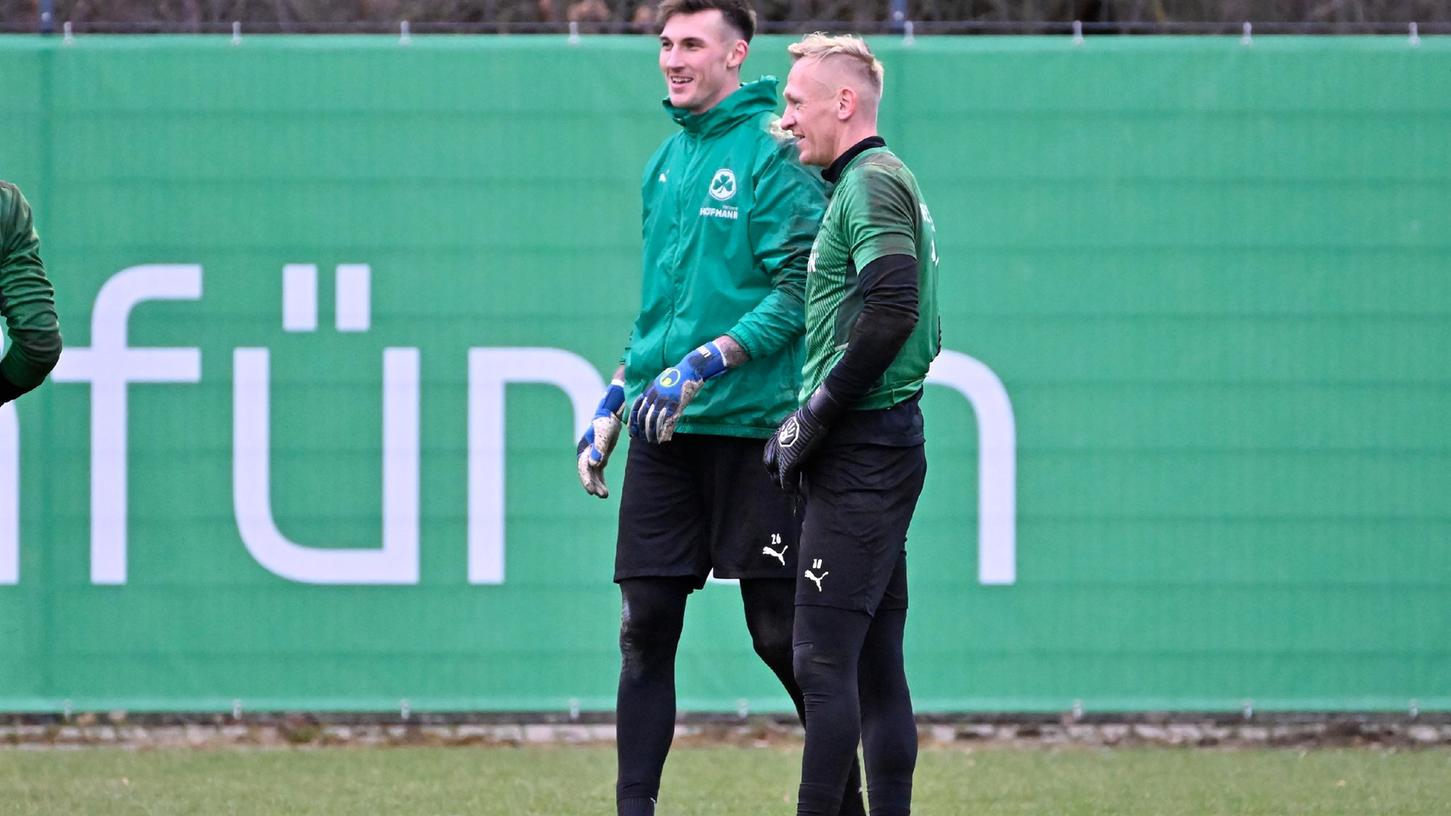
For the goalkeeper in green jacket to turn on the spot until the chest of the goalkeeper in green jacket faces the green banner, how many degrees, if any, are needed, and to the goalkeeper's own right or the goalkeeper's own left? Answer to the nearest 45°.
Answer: approximately 135° to the goalkeeper's own right

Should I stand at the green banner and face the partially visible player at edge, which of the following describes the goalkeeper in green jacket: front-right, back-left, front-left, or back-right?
front-left

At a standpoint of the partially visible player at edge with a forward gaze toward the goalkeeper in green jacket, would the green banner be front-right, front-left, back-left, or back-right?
front-left

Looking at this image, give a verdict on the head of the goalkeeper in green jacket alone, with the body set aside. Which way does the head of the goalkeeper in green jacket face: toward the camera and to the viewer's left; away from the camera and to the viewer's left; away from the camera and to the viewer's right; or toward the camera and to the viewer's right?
toward the camera and to the viewer's left

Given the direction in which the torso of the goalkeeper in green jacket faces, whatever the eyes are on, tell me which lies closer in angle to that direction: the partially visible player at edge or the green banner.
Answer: the partially visible player at edge

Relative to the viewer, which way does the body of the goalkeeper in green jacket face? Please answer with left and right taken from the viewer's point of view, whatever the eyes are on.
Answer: facing the viewer and to the left of the viewer

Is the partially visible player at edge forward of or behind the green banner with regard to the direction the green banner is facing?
forward

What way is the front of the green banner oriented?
toward the camera

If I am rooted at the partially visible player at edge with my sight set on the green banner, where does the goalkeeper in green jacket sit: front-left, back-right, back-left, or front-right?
front-right

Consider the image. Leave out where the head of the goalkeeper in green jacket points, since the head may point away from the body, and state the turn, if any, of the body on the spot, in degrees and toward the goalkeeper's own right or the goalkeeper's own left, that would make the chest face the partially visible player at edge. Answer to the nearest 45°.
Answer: approximately 45° to the goalkeeper's own right

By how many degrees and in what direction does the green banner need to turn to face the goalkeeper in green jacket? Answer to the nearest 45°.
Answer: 0° — it already faces them

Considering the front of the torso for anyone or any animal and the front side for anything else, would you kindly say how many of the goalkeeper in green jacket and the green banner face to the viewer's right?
0
